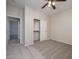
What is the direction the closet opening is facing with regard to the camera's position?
facing the viewer and to the right of the viewer
